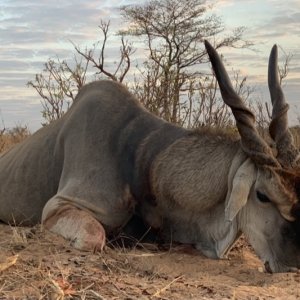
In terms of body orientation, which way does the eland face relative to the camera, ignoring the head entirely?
to the viewer's right
